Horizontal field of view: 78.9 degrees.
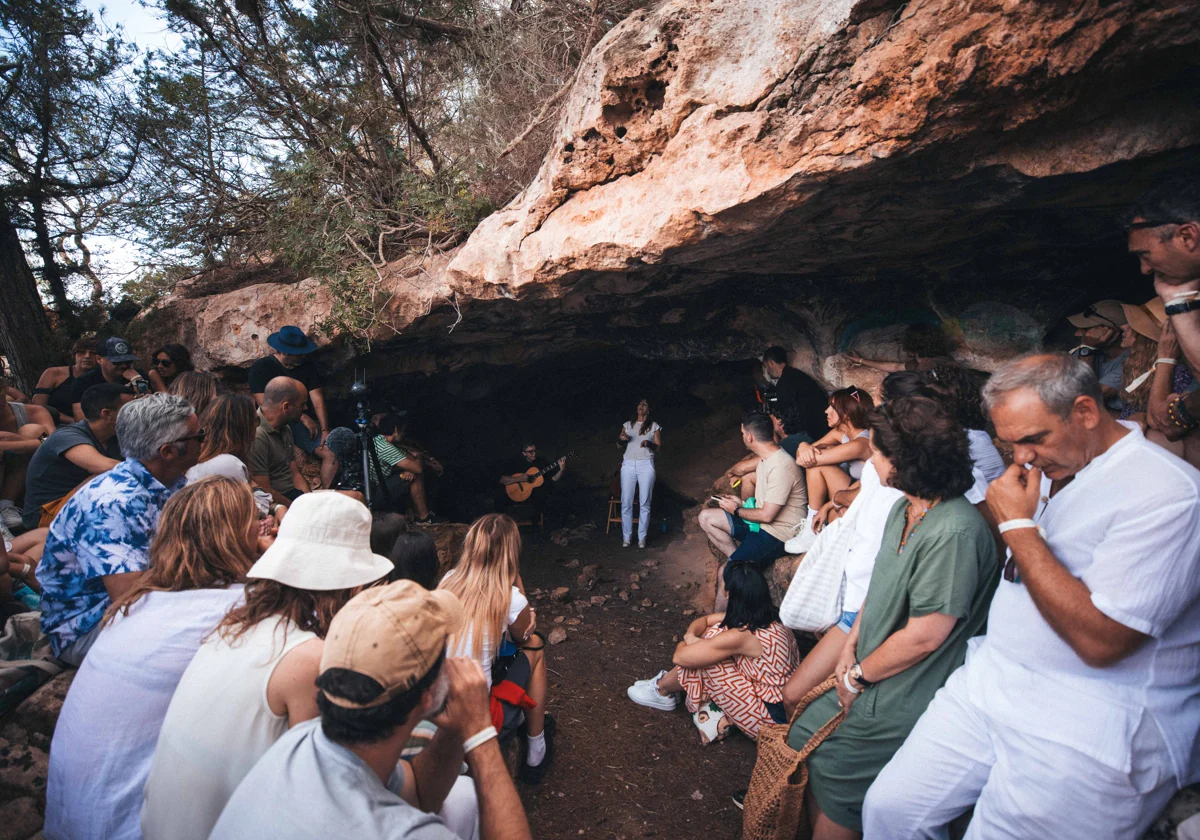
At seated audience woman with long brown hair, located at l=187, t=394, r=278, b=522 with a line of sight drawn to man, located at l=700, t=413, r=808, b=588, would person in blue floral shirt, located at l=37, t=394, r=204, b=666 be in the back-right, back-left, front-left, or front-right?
back-right

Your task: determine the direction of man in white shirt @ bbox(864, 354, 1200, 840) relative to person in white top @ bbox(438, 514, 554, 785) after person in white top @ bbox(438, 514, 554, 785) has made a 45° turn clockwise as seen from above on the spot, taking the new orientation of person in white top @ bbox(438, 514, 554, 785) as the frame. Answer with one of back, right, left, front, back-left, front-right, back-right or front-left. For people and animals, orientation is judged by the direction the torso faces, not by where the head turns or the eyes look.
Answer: front-right

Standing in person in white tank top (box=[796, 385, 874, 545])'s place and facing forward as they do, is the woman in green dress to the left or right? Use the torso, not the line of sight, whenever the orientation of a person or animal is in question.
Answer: on their left

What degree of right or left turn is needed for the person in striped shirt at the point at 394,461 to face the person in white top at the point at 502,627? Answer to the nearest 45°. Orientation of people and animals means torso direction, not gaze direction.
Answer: approximately 90° to their right

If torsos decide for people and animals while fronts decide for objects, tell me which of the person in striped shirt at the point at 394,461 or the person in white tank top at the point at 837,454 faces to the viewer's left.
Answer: the person in white tank top at the point at 837,454

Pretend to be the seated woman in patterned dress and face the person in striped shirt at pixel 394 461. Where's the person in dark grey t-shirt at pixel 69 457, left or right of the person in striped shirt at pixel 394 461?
left

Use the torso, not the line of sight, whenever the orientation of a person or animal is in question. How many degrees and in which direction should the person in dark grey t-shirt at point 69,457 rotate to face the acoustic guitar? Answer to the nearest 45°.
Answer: approximately 45° to their left

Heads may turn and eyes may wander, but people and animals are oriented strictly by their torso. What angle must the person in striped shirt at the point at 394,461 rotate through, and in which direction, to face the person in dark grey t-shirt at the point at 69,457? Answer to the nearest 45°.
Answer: approximately 135° to their right

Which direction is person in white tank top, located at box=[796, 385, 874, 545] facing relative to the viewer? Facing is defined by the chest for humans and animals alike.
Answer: to the viewer's left

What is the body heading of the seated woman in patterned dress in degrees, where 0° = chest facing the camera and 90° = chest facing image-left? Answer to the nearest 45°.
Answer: approximately 135°

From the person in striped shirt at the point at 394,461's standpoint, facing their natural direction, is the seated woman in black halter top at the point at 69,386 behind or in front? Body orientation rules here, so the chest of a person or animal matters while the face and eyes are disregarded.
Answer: behind

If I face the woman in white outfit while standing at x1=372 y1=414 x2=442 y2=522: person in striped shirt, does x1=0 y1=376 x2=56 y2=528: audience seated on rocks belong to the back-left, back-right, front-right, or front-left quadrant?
back-right

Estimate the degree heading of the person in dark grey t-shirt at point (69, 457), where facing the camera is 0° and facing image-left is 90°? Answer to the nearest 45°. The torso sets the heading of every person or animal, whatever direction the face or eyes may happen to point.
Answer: approximately 270°

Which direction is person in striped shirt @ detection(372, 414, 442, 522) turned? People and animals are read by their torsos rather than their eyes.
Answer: to the viewer's right
